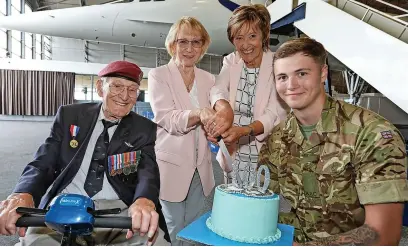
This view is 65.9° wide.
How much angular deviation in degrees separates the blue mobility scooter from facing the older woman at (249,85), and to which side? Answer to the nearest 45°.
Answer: approximately 135° to its left

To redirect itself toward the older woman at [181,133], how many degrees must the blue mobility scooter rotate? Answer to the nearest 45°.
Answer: approximately 135° to its left

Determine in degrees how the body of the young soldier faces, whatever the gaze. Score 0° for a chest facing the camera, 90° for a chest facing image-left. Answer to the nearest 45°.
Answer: approximately 45°

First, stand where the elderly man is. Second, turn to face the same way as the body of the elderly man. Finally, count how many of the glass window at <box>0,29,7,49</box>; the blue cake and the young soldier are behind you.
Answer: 1

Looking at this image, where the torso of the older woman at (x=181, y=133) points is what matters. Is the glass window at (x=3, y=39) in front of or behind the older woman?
behind
